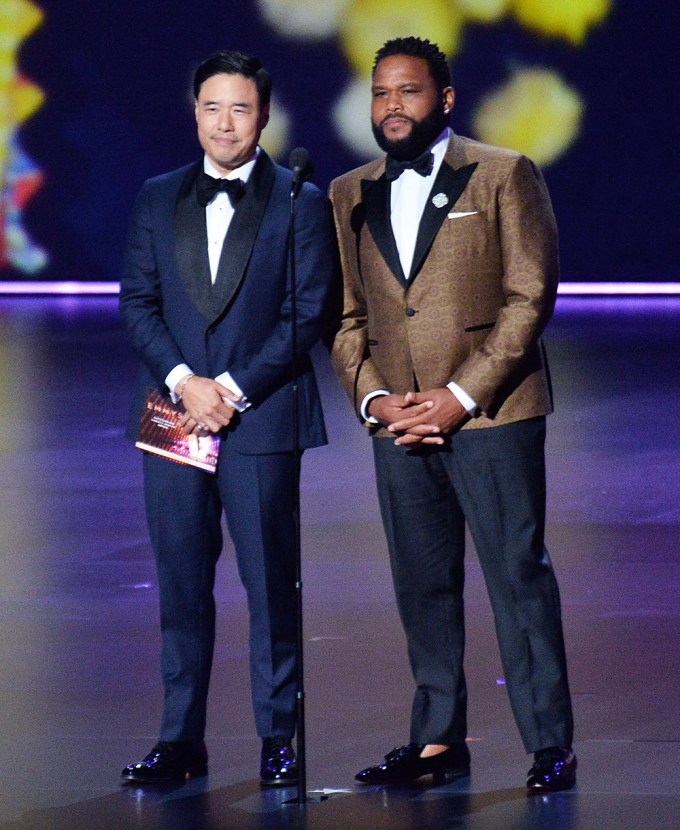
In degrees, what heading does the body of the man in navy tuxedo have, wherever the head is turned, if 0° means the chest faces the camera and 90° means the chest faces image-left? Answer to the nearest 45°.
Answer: approximately 45°

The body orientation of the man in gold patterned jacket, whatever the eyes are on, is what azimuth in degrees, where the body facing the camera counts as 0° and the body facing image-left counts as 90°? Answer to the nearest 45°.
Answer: approximately 45°
